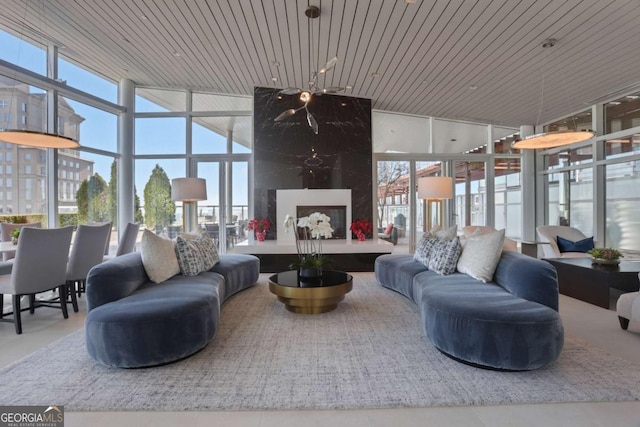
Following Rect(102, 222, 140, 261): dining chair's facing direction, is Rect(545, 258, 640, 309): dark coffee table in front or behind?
behind

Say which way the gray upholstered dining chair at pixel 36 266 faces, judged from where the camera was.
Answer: facing away from the viewer and to the left of the viewer

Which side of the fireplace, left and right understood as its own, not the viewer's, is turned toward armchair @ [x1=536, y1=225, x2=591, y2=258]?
left

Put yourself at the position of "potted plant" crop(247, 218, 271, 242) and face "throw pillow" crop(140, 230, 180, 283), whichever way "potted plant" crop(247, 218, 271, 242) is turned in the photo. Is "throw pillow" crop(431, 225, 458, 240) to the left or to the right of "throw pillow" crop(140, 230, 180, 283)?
left

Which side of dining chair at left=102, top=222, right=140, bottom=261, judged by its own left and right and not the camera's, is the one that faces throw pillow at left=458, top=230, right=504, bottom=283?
back

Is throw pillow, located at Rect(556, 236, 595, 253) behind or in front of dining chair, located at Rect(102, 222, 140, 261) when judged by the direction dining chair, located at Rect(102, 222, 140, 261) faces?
behind

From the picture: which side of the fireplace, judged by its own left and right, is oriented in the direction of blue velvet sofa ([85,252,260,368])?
front

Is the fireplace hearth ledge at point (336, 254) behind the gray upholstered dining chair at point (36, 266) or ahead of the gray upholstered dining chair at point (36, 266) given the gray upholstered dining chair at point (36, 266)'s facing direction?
behind

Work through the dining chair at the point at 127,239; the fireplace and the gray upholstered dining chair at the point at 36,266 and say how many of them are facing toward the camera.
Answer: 1

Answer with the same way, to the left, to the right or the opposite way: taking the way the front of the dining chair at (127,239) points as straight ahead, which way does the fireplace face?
to the left

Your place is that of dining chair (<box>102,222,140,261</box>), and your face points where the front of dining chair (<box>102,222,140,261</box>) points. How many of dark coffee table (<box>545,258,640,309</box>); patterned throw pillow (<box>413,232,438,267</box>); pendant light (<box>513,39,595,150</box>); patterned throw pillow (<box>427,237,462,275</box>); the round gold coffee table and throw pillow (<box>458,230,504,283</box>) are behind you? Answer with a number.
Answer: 6

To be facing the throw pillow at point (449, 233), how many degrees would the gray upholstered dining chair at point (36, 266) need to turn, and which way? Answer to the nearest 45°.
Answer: approximately 180°

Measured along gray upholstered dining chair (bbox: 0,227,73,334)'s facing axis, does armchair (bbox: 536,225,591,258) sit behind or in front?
behind

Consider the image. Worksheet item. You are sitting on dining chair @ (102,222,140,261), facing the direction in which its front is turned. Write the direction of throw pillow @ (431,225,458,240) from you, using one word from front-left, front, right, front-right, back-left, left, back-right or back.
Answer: back

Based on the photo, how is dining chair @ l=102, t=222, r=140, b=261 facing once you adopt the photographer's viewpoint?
facing away from the viewer and to the left of the viewer

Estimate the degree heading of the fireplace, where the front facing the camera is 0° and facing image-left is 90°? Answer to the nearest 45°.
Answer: approximately 0°

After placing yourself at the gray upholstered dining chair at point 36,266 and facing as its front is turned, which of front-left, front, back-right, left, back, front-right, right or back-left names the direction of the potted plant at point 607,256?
back

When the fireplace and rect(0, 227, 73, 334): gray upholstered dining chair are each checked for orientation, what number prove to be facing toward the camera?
1

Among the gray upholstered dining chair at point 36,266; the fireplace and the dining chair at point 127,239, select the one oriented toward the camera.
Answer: the fireplace

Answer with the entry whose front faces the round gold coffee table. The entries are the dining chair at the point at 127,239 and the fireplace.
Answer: the fireplace

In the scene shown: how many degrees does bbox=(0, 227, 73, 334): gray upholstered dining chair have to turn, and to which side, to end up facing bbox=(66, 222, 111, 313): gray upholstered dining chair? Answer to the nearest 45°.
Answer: approximately 90° to its right
